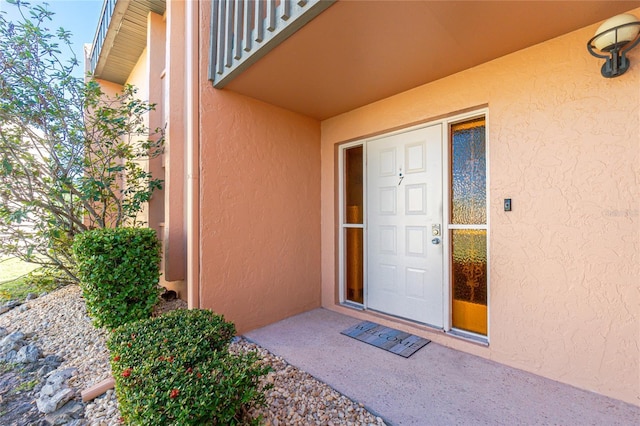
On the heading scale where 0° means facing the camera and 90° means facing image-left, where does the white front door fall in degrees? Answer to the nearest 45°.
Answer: approximately 45°

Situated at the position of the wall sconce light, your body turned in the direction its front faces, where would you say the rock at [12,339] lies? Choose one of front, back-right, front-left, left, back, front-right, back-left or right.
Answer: front-right

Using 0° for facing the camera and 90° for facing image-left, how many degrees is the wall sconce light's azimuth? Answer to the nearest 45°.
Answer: approximately 0°

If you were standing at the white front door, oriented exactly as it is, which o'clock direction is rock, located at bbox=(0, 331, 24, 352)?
The rock is roughly at 1 o'clock from the white front door.

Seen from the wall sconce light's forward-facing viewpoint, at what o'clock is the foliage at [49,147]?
The foliage is roughly at 2 o'clock from the wall sconce light.

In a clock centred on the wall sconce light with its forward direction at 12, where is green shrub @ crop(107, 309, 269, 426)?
The green shrub is roughly at 1 o'clock from the wall sconce light.

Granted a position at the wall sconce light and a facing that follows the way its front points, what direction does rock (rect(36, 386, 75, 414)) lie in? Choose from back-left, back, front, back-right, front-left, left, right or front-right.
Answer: front-right

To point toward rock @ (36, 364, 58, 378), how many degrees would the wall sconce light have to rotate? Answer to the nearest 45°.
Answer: approximately 45° to its right
